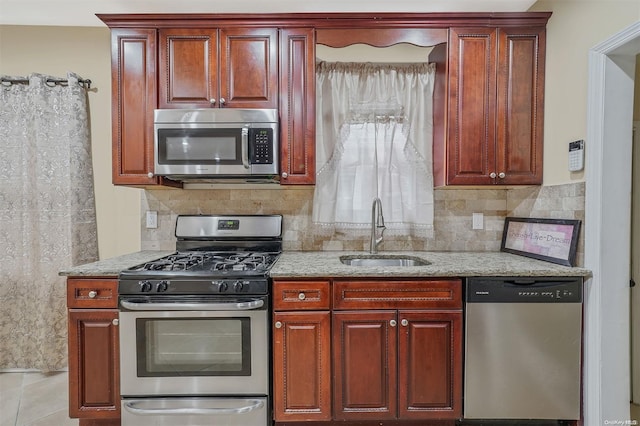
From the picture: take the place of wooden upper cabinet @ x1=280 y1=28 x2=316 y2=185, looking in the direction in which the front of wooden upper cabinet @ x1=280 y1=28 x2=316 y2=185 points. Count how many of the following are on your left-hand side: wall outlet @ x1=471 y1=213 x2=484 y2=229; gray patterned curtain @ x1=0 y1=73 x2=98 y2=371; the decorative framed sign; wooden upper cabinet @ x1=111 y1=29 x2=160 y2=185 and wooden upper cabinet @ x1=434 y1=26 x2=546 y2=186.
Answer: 3

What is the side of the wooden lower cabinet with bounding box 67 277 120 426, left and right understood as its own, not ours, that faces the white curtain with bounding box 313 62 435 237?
left

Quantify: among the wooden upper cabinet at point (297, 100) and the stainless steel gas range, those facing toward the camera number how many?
2

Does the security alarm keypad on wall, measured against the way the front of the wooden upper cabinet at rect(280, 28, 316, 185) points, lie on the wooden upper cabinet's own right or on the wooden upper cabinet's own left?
on the wooden upper cabinet's own left

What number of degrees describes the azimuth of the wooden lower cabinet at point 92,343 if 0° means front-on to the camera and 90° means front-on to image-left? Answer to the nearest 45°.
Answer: approximately 0°

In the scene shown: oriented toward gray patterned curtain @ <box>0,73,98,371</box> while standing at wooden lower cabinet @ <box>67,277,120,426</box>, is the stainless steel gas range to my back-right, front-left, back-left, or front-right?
back-right

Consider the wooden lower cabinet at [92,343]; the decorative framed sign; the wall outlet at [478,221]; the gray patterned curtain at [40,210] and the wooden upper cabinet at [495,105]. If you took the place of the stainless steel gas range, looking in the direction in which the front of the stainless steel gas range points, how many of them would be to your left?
3
